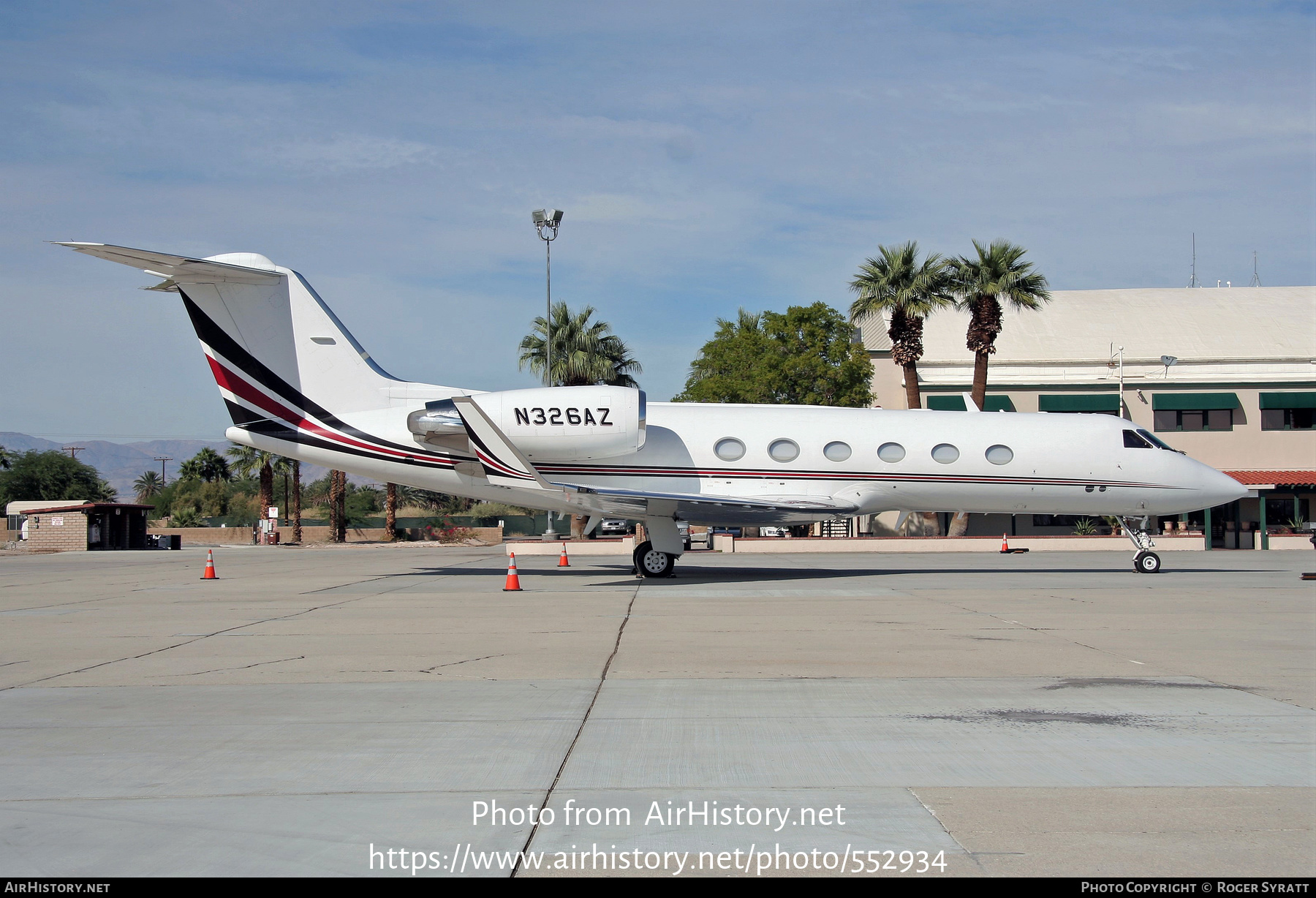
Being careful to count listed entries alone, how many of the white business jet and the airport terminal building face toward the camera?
1

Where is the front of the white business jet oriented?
to the viewer's right

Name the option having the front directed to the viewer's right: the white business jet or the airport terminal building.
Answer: the white business jet

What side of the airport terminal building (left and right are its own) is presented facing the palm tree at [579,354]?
right

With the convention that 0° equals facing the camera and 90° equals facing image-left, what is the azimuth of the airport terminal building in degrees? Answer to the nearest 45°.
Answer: approximately 0°

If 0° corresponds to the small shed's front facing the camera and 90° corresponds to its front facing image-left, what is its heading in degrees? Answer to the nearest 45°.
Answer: approximately 315°

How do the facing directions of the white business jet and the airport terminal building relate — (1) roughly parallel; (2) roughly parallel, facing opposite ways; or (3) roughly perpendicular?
roughly perpendicular

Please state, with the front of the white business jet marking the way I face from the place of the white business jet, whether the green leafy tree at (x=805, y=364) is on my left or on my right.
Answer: on my left

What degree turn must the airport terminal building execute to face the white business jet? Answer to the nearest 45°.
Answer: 0° — it already faces it
